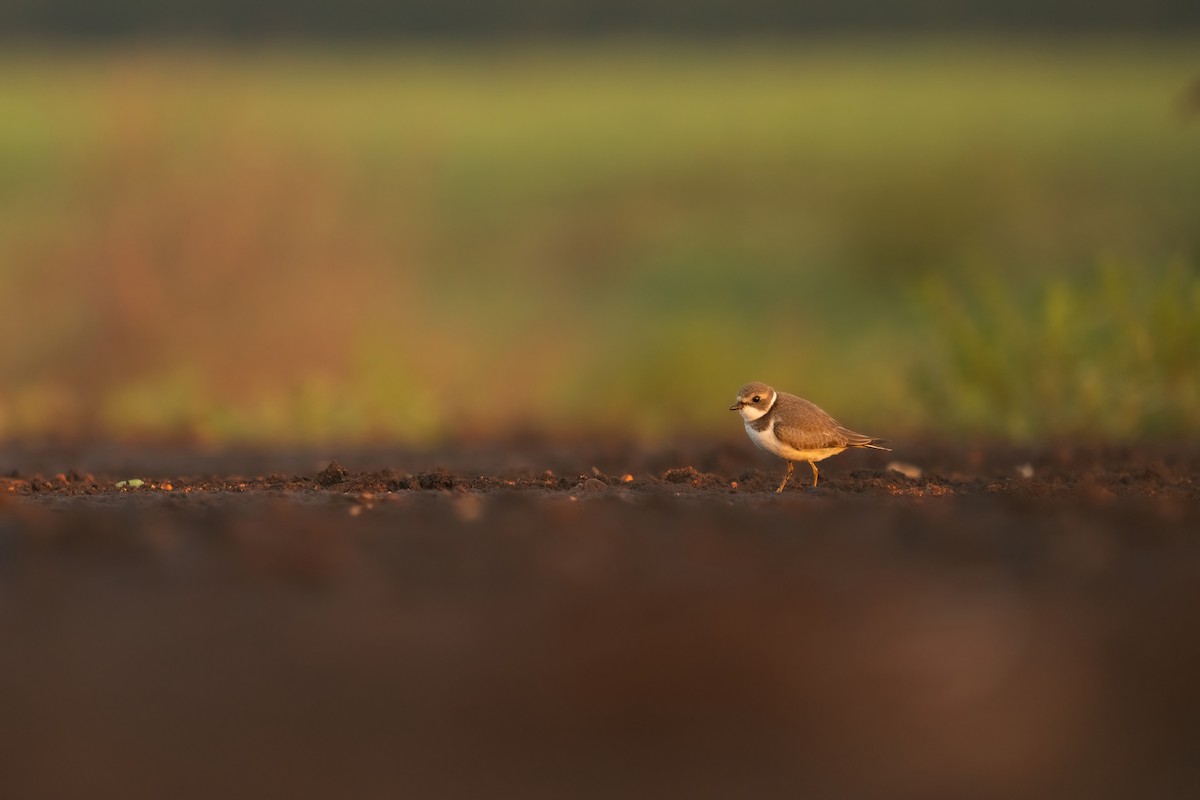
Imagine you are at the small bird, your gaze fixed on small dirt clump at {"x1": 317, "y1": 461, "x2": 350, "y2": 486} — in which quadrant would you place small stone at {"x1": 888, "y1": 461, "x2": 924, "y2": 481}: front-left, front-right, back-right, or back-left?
back-right

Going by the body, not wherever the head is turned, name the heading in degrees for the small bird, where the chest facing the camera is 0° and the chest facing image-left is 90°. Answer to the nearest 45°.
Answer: approximately 90°

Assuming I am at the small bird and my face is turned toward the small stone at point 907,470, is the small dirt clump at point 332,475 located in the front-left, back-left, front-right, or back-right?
back-left

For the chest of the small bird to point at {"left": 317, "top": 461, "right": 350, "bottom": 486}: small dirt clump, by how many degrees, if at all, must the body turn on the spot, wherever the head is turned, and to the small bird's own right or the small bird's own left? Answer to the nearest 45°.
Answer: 0° — it already faces it

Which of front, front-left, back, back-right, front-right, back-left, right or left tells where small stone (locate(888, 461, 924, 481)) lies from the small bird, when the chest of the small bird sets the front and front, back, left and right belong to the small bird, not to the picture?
back-right
